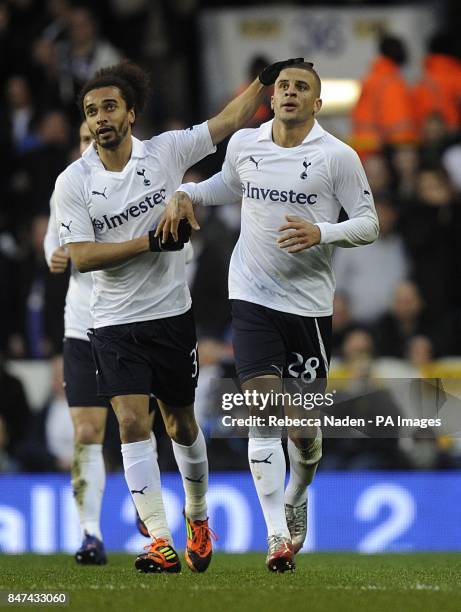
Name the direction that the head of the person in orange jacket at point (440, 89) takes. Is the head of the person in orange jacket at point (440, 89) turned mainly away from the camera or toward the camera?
away from the camera

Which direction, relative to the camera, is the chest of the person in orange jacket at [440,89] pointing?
away from the camera

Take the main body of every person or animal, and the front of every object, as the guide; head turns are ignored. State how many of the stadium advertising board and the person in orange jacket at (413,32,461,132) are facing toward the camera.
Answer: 1

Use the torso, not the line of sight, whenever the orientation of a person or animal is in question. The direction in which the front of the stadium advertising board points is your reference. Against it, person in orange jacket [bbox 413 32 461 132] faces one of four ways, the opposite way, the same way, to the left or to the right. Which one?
the opposite way

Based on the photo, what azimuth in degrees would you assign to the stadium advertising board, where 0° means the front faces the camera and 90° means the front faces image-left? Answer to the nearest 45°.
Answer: approximately 0°

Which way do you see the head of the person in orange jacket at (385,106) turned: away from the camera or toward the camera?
away from the camera

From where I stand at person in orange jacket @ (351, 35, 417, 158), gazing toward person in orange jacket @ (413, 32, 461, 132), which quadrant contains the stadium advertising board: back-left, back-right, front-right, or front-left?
back-right
